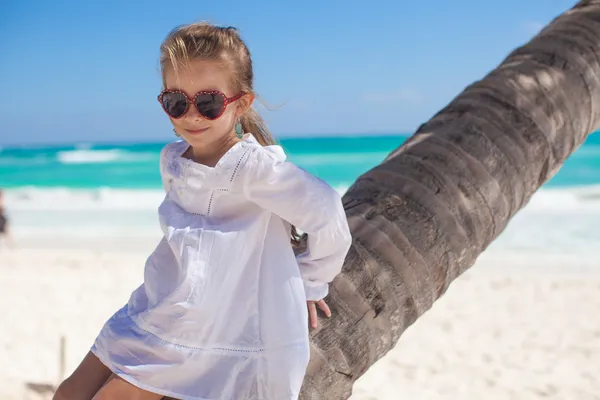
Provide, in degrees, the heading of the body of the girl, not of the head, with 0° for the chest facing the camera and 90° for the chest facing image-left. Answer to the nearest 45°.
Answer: approximately 45°

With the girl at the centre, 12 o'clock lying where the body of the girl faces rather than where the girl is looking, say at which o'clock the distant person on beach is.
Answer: The distant person on beach is roughly at 4 o'clock from the girl.
